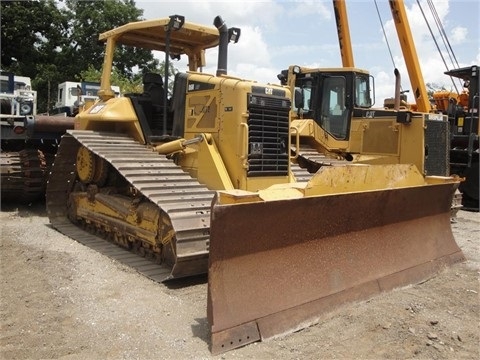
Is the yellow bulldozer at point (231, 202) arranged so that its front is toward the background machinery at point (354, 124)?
no

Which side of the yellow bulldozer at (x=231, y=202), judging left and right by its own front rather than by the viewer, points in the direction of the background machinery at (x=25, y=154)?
back

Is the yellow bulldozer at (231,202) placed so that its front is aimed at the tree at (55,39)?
no

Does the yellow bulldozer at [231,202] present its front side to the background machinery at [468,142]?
no

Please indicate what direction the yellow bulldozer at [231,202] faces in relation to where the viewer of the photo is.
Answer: facing the viewer and to the right of the viewer
